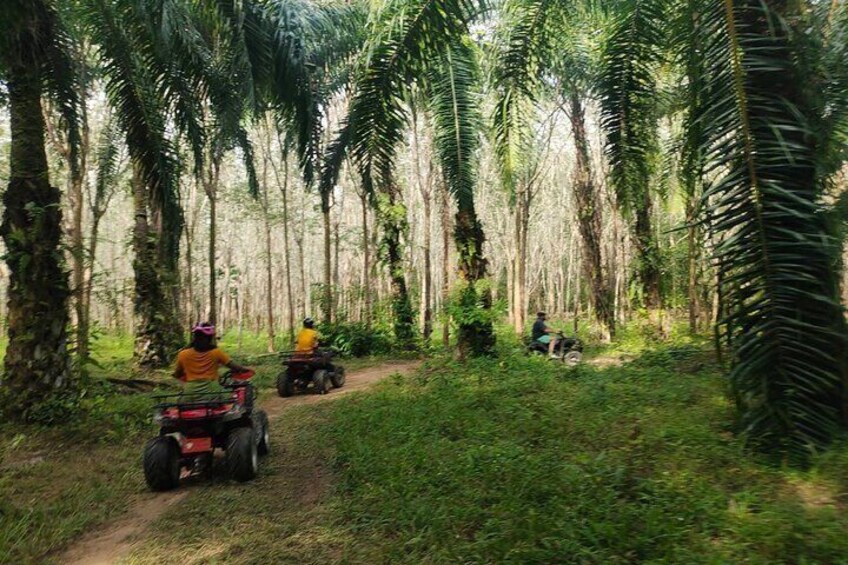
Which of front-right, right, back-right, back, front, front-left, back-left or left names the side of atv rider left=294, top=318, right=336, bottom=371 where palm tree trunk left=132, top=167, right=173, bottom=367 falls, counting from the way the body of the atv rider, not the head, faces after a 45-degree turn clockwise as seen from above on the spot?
back-left

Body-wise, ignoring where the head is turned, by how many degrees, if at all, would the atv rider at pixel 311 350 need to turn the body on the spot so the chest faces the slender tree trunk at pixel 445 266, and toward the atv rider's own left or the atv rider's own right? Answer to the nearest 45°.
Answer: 0° — they already face it

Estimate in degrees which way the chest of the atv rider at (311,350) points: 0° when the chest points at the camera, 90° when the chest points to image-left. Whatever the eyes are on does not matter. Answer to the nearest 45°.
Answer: approximately 225°

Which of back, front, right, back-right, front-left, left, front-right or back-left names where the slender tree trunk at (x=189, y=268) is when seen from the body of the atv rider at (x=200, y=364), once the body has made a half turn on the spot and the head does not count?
back

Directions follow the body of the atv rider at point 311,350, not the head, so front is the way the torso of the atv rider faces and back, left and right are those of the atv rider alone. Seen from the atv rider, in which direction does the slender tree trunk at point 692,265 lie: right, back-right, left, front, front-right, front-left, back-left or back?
front-right

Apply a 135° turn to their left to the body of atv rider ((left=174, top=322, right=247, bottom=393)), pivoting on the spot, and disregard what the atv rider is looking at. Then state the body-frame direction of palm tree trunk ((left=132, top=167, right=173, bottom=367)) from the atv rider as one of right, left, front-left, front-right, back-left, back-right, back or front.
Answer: back-right

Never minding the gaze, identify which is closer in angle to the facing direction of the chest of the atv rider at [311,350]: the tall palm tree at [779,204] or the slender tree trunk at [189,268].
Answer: the slender tree trunk

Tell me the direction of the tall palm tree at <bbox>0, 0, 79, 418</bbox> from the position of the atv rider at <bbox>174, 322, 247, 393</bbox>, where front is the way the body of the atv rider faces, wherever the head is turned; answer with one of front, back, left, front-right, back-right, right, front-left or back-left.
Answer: front-left

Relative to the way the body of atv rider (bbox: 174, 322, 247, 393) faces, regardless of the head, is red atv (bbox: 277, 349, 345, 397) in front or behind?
in front

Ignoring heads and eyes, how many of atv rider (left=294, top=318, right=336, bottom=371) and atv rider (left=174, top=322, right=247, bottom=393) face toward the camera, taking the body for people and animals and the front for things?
0

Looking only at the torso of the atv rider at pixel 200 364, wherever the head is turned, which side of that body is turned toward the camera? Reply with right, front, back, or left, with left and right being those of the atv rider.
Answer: back

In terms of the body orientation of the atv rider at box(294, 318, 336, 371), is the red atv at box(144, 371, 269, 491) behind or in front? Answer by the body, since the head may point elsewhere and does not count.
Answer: behind

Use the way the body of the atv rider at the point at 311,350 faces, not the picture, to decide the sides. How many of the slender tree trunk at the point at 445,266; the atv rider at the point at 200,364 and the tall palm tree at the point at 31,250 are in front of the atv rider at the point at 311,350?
1

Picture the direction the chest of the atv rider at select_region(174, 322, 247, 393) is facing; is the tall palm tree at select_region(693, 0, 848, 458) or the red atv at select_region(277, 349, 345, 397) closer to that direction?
the red atv

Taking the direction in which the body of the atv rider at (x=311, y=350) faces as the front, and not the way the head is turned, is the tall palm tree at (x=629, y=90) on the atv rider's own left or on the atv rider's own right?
on the atv rider's own right
